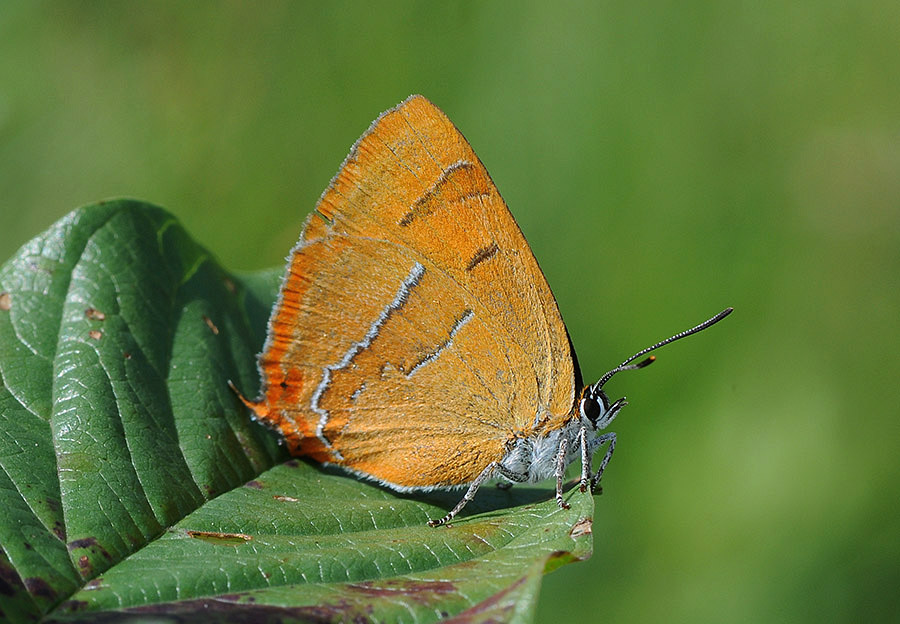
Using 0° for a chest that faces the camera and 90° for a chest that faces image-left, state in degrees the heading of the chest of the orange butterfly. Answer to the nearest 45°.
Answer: approximately 270°
